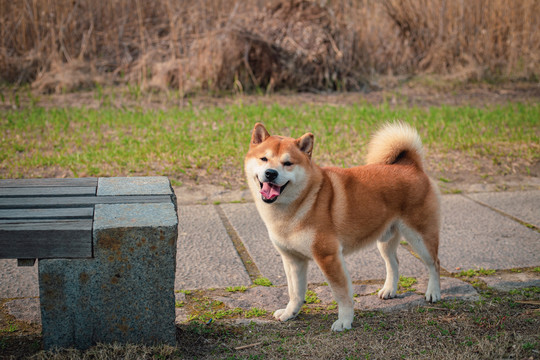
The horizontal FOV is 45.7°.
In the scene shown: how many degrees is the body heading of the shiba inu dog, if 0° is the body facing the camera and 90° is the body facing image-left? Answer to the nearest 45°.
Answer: approximately 45°

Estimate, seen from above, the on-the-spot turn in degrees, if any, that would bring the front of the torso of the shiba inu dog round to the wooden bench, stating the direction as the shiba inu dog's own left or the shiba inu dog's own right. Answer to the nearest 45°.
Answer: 0° — it already faces it
